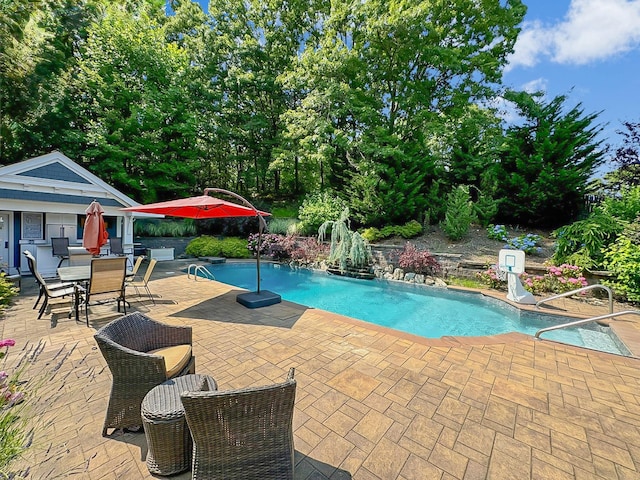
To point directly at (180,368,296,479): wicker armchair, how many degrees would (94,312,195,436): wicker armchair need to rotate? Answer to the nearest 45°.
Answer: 0° — it already faces it

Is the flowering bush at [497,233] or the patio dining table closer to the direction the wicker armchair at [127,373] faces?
the flowering bush

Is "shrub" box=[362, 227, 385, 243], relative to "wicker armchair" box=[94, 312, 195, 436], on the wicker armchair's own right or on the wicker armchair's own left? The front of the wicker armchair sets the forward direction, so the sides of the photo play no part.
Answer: on the wicker armchair's own left

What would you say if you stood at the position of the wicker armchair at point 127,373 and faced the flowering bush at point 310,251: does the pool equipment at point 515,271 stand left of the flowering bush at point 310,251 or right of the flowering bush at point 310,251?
right

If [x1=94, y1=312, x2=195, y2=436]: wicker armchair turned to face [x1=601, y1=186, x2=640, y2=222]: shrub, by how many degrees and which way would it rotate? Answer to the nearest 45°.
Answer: approximately 45° to its left

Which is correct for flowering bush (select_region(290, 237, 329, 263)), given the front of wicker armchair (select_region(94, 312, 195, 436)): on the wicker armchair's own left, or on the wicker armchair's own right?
on the wicker armchair's own left

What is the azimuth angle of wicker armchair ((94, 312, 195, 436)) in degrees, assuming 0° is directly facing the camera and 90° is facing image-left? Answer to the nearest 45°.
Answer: approximately 315°

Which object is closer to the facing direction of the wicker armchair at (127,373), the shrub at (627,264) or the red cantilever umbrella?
the shrub

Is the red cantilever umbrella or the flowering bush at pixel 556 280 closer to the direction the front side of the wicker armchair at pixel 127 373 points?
the flowering bush

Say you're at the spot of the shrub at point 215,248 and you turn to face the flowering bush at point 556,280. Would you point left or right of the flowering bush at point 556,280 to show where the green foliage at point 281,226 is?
left

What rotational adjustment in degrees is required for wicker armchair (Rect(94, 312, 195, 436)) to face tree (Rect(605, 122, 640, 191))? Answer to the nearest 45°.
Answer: approximately 45° to its left

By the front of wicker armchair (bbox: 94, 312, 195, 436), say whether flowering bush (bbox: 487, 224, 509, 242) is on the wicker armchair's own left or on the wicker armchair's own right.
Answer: on the wicker armchair's own left

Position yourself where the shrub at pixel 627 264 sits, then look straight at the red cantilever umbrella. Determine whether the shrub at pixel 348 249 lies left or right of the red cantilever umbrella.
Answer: right

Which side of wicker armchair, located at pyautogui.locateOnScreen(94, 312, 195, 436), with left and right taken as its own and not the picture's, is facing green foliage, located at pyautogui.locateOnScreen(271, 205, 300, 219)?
left

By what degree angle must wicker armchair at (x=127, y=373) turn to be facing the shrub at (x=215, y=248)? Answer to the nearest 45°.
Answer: approximately 135° to its left

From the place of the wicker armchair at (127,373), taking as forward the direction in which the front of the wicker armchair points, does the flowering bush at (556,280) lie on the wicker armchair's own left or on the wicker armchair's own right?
on the wicker armchair's own left

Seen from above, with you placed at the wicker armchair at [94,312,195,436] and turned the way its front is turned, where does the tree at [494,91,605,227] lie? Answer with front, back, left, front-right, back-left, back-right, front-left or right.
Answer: front-left
